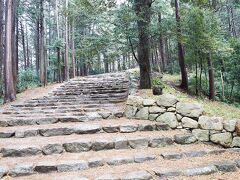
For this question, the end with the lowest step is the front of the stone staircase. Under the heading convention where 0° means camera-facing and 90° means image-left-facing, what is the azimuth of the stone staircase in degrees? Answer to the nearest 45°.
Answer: approximately 0°
